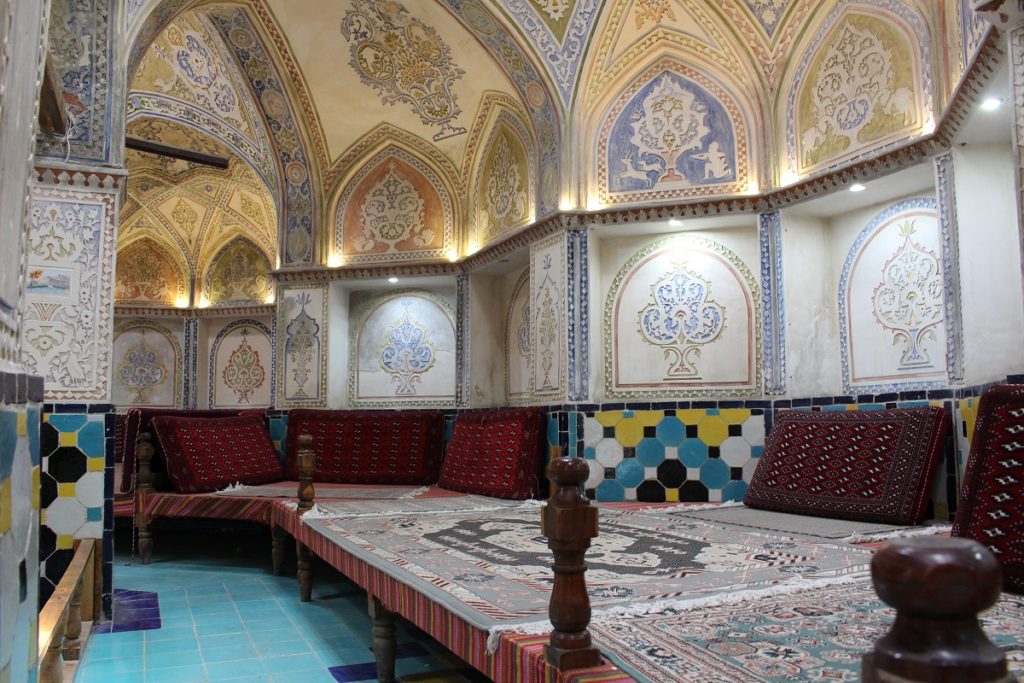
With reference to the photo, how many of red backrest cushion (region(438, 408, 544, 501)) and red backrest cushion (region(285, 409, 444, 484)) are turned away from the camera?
0

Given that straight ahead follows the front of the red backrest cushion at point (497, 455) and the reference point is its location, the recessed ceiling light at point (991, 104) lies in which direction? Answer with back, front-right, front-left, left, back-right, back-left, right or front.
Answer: left

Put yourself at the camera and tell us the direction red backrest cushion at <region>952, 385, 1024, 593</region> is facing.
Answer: facing the viewer and to the left of the viewer

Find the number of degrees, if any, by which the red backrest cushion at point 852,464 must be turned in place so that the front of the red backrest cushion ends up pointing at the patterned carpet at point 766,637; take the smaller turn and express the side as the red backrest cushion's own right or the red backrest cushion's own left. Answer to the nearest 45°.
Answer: approximately 45° to the red backrest cushion's own left

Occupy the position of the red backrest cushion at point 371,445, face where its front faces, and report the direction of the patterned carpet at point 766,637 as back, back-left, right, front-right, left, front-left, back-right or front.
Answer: front

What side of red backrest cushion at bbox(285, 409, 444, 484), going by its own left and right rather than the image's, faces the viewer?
front

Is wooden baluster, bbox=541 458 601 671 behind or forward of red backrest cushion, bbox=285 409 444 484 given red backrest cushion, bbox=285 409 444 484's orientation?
forward

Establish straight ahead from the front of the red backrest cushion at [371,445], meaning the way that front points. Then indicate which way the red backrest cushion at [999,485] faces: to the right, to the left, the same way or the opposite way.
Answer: to the right

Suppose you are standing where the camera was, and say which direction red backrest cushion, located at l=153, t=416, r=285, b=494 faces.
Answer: facing the viewer and to the right of the viewer

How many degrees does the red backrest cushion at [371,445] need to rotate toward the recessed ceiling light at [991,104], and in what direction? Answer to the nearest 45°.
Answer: approximately 45° to its left

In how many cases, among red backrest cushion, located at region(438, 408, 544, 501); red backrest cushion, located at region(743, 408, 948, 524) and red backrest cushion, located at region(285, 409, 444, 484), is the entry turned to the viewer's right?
0

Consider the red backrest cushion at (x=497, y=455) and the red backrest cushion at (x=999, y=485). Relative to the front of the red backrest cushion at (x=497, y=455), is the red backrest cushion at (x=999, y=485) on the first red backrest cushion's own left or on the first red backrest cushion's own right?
on the first red backrest cushion's own left

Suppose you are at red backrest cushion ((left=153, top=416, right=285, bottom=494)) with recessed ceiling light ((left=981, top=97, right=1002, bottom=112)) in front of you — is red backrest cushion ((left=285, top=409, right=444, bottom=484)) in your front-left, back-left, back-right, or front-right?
front-left

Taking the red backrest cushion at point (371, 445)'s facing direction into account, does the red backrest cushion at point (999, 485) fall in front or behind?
in front

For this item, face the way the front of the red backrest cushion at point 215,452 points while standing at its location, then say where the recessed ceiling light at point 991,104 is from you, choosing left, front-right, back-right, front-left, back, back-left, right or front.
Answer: front

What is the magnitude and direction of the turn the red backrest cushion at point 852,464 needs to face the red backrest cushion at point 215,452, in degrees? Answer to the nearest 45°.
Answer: approximately 45° to its right
